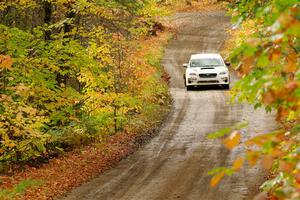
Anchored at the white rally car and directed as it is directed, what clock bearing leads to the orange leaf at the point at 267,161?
The orange leaf is roughly at 12 o'clock from the white rally car.

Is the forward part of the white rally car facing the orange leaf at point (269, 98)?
yes

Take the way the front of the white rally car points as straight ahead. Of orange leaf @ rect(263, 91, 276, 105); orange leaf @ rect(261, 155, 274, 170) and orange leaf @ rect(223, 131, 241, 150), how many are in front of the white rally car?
3

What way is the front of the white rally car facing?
toward the camera

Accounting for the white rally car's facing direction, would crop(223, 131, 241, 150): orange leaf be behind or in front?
in front
